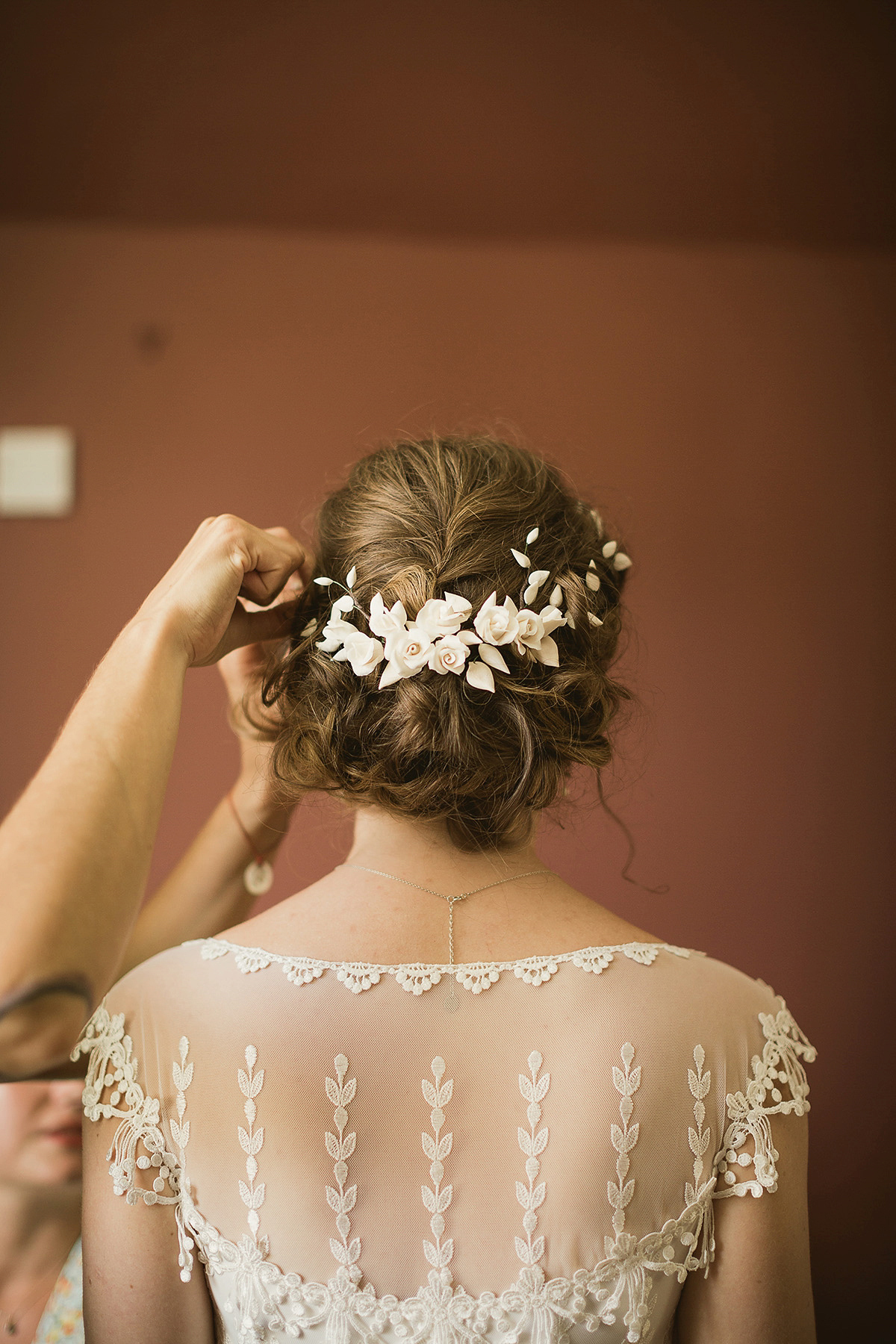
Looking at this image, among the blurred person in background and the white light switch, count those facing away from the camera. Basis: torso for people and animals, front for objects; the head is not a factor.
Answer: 0

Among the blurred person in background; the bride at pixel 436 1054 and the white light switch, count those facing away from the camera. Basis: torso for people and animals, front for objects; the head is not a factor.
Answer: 1

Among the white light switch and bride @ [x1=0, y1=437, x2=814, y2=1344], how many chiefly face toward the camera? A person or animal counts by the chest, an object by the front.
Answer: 1

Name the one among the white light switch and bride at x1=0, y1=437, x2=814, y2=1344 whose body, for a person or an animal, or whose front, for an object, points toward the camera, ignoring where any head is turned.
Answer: the white light switch

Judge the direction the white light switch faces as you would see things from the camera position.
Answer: facing the viewer

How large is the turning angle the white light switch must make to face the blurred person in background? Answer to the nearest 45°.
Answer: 0° — it already faces them

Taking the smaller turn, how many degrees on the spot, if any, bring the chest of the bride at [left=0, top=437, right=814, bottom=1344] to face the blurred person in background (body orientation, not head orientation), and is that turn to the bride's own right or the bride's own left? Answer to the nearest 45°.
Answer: approximately 45° to the bride's own left

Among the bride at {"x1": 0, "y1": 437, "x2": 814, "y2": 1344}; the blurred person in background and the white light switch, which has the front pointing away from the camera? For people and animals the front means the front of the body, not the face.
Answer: the bride

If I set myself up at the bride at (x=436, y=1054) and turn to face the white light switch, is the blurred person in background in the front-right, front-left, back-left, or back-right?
front-left

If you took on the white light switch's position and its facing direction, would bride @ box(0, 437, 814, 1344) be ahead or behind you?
ahead

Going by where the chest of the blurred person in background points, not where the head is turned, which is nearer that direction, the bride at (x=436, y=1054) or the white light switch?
the bride

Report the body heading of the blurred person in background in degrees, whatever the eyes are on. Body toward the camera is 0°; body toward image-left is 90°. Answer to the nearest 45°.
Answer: approximately 315°

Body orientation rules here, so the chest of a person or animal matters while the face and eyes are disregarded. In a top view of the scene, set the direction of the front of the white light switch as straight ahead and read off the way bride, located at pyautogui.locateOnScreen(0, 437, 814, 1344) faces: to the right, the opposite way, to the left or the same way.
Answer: the opposite way

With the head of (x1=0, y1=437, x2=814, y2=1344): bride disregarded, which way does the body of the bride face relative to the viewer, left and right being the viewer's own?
facing away from the viewer
